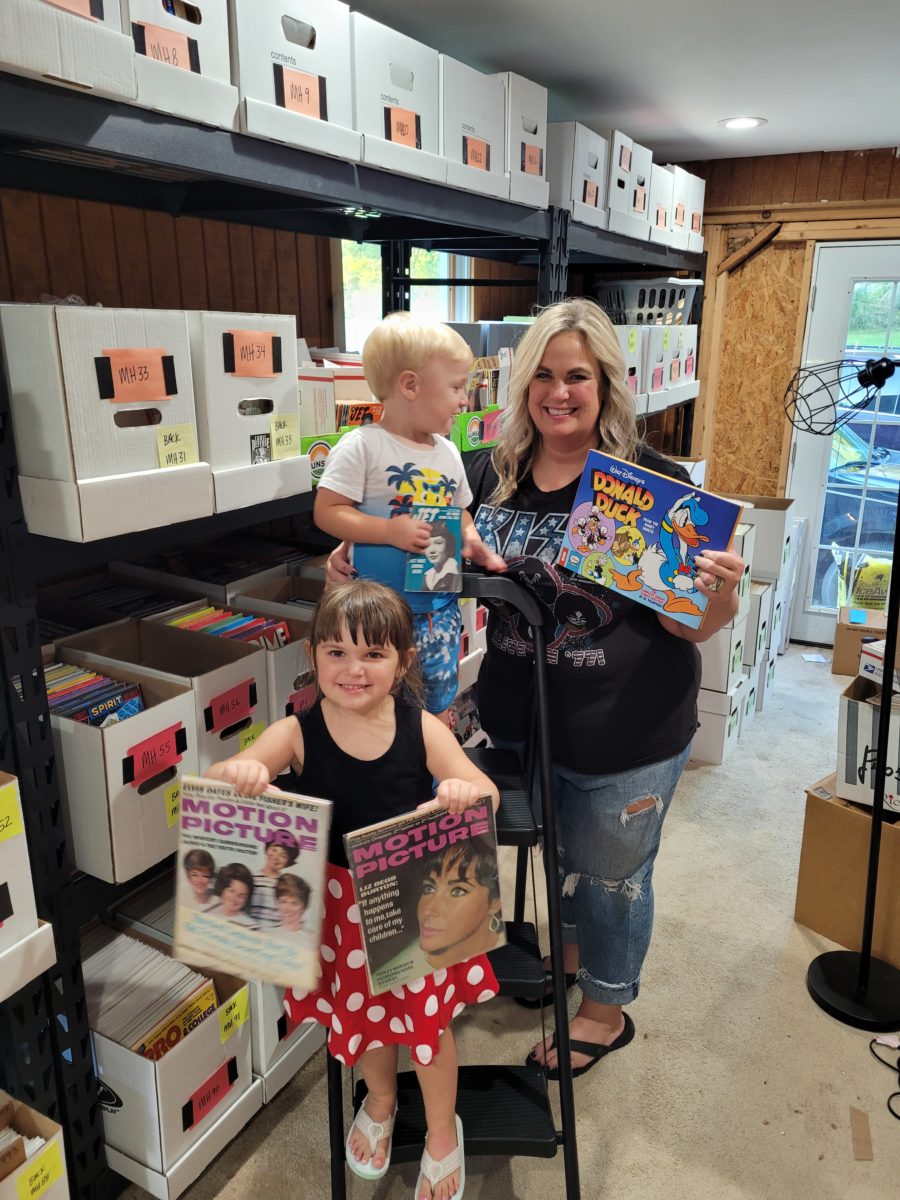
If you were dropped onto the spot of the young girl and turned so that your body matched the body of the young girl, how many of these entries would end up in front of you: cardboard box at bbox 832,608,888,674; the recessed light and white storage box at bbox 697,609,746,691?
0

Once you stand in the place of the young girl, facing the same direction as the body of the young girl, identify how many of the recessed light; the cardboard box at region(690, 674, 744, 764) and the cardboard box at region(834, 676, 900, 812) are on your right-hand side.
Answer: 0

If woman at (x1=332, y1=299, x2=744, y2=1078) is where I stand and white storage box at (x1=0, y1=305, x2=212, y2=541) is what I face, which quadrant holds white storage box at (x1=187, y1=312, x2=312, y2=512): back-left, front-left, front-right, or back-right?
front-right

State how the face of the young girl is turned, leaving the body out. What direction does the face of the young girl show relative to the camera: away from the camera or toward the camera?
toward the camera

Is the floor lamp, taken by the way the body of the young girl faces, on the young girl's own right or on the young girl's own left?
on the young girl's own left

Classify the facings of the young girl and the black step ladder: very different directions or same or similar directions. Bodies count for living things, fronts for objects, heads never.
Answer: same or similar directions

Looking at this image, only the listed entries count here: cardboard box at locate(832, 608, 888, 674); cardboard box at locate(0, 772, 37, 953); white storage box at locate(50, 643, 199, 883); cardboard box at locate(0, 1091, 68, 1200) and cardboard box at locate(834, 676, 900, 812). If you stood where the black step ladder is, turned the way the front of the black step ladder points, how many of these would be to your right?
3

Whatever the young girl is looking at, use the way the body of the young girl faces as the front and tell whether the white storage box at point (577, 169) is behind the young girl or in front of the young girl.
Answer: behind

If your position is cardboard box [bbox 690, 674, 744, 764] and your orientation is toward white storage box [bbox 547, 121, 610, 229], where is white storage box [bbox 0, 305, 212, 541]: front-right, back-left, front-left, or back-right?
front-left

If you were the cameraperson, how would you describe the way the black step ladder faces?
facing the viewer

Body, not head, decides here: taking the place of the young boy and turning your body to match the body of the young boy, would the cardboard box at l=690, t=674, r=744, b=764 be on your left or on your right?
on your left

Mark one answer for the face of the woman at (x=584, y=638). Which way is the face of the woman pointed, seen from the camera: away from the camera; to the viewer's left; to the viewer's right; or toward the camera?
toward the camera

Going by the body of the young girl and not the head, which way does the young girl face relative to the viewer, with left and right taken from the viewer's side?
facing the viewer

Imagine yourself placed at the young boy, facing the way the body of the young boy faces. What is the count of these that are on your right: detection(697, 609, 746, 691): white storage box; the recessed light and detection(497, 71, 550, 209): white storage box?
0

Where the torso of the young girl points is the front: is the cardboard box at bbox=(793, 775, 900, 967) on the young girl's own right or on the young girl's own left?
on the young girl's own left
